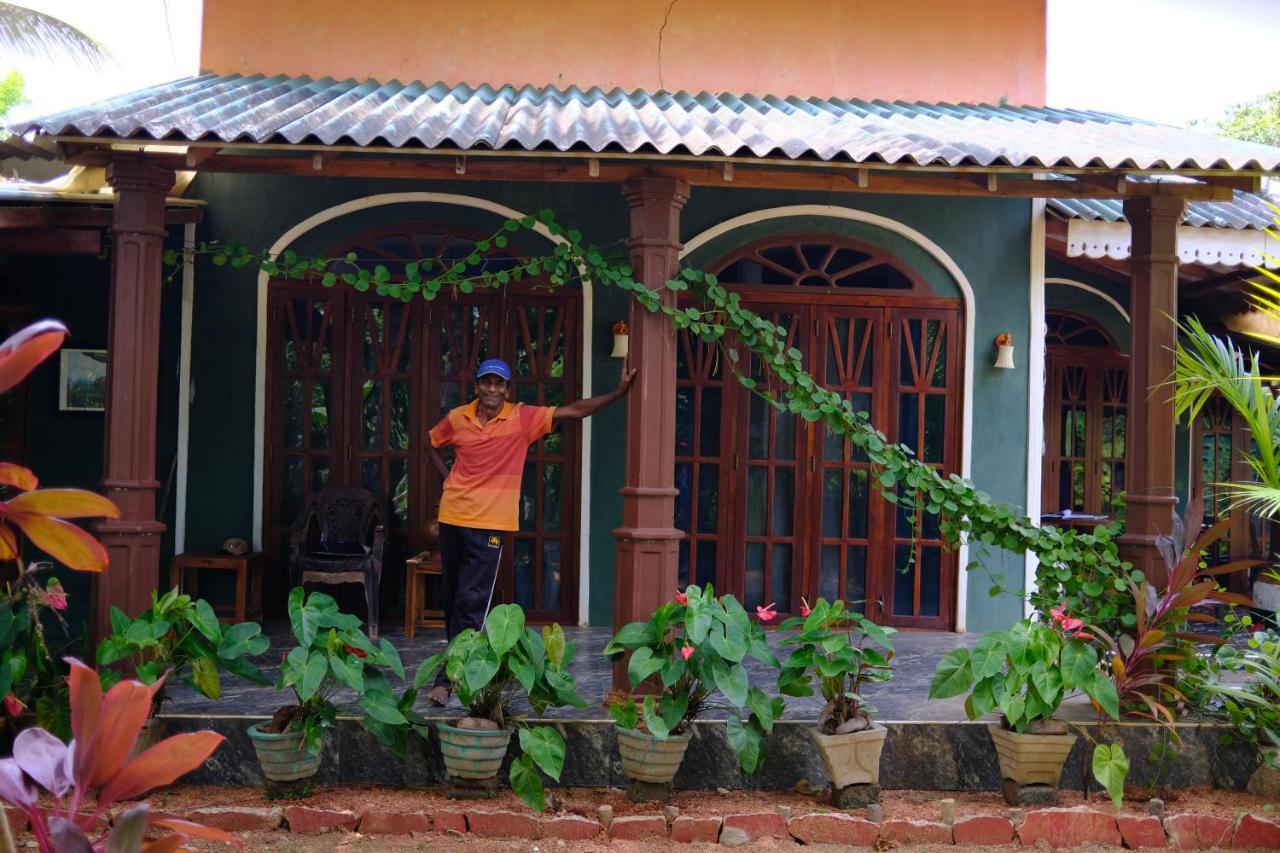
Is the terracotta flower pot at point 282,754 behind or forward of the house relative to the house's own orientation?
forward

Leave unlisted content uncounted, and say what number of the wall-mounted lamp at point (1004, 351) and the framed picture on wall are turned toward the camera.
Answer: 2

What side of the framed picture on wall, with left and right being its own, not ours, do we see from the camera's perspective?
front

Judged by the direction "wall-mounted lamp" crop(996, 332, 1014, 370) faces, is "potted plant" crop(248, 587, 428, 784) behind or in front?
in front

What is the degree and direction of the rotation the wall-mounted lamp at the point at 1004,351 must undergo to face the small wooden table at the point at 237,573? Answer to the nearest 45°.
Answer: approximately 90° to its right

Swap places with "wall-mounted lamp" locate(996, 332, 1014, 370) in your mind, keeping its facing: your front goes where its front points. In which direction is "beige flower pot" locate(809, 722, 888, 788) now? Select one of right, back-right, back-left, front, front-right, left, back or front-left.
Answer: front

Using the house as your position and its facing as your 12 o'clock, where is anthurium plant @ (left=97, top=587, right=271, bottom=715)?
The anthurium plant is roughly at 1 o'clock from the house.

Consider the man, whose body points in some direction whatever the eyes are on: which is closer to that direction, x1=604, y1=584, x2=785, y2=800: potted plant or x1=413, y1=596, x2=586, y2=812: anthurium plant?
the anthurium plant

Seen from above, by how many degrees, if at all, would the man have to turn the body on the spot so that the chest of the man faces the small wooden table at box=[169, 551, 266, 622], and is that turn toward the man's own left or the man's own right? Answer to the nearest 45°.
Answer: approximately 135° to the man's own right

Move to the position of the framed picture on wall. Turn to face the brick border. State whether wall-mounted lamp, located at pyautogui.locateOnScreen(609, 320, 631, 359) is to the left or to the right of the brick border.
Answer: left

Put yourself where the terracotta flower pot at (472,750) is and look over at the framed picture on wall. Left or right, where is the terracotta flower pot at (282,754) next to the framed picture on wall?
left

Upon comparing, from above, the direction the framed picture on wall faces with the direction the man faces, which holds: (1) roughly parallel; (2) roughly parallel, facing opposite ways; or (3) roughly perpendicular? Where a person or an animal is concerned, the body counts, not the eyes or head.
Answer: roughly parallel

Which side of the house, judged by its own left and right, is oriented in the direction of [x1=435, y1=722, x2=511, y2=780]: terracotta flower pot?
front

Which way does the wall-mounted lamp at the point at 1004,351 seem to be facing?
toward the camera

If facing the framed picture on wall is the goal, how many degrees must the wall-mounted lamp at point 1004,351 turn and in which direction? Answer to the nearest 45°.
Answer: approximately 90° to its right

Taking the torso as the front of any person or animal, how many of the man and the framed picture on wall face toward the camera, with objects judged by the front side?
2
